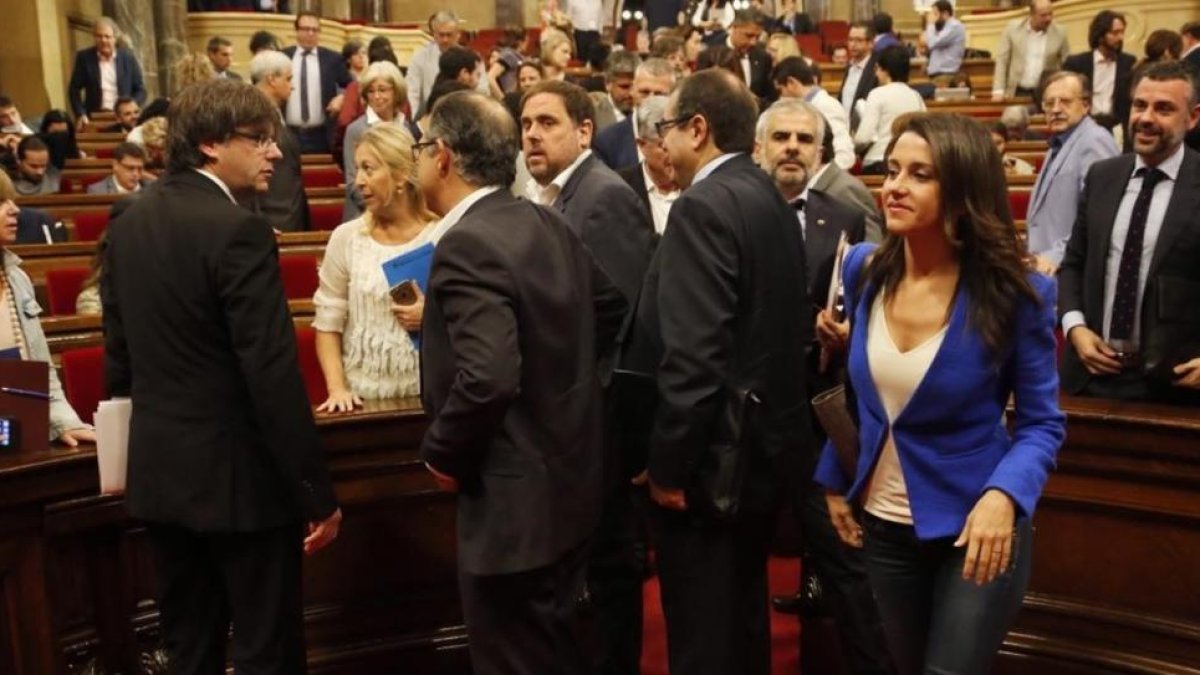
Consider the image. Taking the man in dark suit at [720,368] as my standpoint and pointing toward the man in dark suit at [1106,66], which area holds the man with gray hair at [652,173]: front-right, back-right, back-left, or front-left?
front-left

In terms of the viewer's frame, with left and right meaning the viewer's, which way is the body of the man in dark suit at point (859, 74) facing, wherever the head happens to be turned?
facing the viewer and to the left of the viewer

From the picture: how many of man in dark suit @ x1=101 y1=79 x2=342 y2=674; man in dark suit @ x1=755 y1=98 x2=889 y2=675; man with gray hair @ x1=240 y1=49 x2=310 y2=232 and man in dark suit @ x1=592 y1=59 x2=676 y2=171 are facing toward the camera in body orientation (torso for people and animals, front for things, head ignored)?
2

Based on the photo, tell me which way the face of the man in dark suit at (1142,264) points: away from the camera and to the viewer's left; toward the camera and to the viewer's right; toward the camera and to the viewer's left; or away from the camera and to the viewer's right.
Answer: toward the camera and to the viewer's left

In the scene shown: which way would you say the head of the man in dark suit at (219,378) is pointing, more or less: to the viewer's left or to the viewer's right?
to the viewer's right

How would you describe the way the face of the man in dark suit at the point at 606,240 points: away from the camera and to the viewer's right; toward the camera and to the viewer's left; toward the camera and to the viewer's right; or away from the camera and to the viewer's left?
toward the camera and to the viewer's left

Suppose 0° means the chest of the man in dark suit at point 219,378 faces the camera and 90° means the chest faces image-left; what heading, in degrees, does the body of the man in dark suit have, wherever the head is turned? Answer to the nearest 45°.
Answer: approximately 225°

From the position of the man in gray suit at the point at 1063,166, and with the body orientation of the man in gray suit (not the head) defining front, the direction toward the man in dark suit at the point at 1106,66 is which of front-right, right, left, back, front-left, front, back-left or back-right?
back-right

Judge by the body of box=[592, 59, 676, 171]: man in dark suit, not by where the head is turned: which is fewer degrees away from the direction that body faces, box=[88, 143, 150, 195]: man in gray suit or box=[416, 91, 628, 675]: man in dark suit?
the man in dark suit

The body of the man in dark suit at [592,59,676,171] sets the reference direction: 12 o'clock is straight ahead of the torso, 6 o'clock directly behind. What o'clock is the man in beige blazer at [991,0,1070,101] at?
The man in beige blazer is roughly at 7 o'clock from the man in dark suit.

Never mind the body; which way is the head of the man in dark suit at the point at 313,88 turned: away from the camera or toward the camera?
toward the camera

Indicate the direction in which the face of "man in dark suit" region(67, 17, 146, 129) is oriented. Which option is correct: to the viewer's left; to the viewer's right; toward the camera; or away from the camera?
toward the camera

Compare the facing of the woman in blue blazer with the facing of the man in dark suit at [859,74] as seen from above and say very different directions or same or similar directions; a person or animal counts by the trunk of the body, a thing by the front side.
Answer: same or similar directions

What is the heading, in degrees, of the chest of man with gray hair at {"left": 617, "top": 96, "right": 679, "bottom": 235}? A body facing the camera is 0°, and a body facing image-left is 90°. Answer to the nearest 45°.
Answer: approximately 315°

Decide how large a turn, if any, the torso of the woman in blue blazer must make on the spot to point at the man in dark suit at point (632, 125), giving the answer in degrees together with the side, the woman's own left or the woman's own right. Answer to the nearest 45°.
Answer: approximately 90° to the woman's own right

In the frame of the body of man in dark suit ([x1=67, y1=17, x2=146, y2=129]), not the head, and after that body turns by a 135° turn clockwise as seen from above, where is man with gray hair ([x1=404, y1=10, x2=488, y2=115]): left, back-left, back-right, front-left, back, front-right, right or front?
back

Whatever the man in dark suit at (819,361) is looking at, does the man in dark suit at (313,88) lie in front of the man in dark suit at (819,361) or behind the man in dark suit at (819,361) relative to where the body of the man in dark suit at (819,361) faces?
behind
